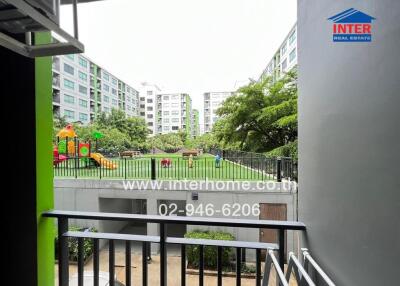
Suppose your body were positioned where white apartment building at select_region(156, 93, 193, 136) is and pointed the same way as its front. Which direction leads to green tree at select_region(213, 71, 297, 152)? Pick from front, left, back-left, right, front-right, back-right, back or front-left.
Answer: front

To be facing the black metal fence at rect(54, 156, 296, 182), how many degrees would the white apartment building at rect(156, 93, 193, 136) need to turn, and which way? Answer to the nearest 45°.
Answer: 0° — it already faces it

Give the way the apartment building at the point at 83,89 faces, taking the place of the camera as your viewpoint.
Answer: facing the viewer and to the right of the viewer

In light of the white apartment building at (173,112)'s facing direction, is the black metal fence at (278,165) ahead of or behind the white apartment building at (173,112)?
ahead

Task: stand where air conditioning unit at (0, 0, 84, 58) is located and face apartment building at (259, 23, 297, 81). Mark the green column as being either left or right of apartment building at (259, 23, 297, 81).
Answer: left

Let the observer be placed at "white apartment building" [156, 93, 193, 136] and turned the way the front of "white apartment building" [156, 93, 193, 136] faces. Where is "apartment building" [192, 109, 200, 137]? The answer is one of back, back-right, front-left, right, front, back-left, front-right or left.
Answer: back-left

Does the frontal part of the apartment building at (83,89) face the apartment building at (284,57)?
yes

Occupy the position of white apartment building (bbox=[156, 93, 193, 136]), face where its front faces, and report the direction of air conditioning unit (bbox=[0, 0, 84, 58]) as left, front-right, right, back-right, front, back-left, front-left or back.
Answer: front

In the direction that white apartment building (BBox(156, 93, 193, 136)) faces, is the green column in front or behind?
in front

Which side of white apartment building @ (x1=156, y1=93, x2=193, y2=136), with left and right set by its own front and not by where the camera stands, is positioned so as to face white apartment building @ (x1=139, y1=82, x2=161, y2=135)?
right

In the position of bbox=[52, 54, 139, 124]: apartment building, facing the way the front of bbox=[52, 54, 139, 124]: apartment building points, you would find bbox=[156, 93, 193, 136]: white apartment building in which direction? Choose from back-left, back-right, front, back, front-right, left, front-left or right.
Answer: left

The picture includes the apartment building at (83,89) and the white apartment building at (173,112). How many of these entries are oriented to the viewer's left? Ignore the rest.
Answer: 0

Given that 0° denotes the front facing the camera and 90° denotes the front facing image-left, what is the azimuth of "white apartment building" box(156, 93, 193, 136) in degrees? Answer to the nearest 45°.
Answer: approximately 0°

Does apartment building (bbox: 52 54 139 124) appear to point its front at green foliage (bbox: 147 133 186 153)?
yes
